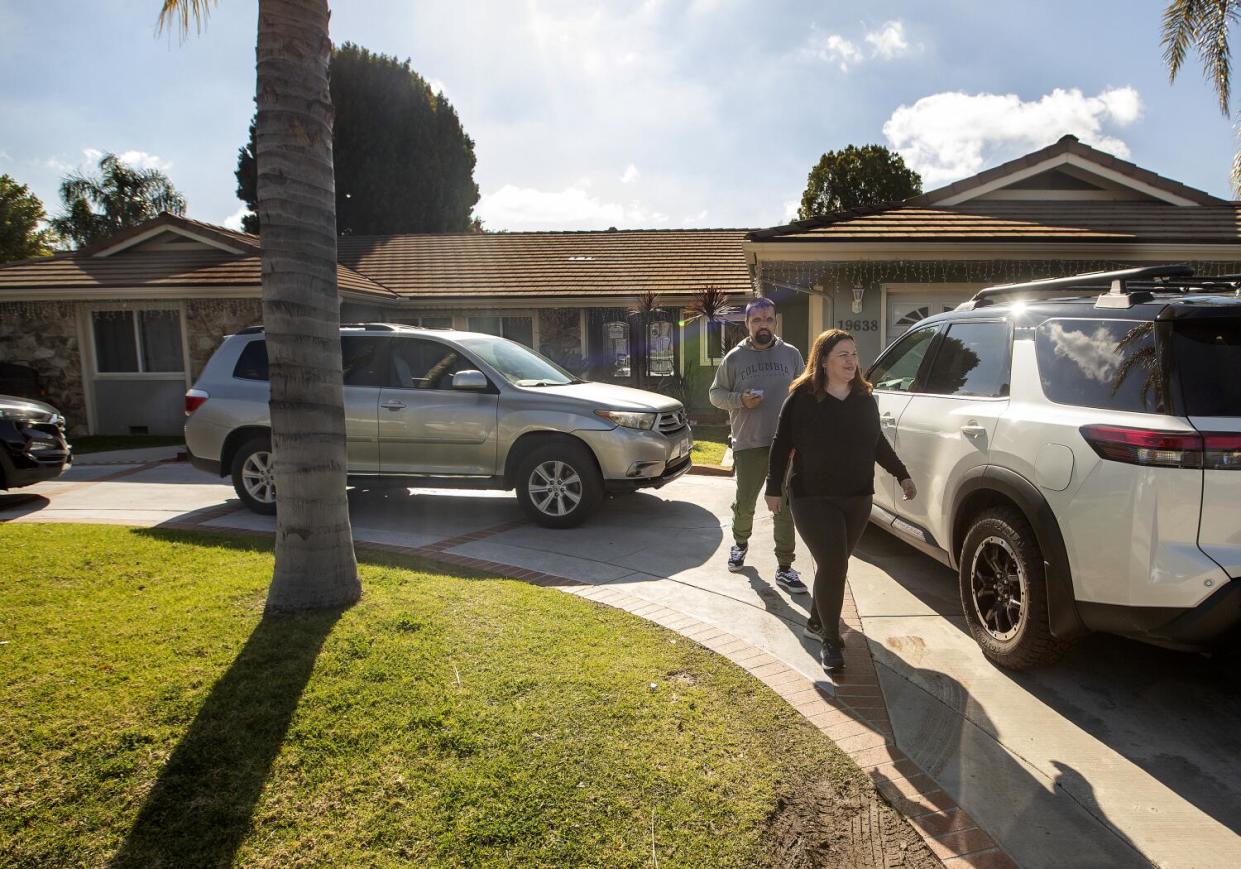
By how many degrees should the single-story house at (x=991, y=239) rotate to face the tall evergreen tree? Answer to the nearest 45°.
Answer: approximately 135° to its right

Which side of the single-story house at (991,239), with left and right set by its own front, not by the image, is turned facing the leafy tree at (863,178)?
back

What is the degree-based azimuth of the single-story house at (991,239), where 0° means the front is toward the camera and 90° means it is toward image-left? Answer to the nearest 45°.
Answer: approximately 0°

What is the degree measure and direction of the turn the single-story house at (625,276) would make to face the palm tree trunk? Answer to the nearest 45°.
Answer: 0° — it already faces it

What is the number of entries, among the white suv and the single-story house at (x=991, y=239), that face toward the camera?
1

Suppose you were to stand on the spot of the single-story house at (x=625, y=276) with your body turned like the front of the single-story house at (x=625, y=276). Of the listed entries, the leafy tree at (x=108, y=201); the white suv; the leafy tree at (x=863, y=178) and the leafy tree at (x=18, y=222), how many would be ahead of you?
1

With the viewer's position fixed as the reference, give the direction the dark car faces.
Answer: facing the viewer and to the right of the viewer

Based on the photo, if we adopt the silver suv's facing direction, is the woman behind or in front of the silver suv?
in front

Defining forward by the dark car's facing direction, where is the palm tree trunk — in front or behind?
in front

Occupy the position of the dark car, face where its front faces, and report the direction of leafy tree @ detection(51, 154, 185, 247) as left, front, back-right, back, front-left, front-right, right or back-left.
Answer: back-left

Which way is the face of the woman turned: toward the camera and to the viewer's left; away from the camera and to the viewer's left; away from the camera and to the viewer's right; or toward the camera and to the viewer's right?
toward the camera and to the viewer's right

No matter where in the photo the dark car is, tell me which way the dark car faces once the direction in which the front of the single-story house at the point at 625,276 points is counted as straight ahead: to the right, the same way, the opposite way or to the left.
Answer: to the left

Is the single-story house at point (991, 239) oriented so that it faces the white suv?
yes

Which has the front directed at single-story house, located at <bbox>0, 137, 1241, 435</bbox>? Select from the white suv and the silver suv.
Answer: the white suv

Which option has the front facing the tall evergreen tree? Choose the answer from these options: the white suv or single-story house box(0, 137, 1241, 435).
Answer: the white suv
